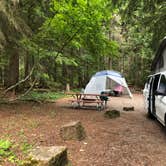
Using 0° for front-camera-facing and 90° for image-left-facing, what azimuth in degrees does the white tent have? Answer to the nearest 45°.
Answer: approximately 315°

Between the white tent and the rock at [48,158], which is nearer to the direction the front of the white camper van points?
the rock

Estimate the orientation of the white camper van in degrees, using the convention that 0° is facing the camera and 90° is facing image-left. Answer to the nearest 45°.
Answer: approximately 315°
